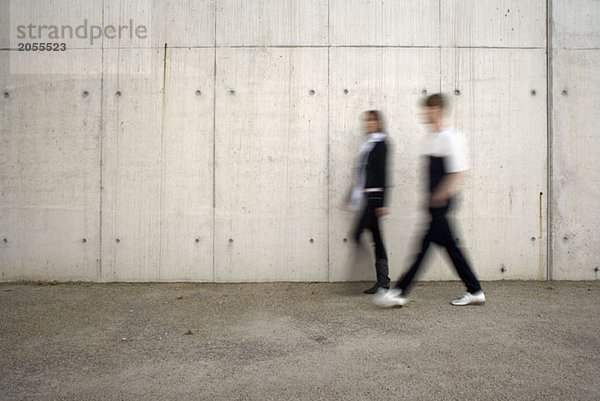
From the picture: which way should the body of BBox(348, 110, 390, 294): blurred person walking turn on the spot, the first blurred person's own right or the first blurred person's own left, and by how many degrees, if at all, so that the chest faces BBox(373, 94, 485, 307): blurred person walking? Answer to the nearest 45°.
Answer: approximately 135° to the first blurred person's own left

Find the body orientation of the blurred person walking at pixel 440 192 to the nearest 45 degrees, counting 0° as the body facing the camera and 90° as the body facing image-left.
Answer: approximately 90°

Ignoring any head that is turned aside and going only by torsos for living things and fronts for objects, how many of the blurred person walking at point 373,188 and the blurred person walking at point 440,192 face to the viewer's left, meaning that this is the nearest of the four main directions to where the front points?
2

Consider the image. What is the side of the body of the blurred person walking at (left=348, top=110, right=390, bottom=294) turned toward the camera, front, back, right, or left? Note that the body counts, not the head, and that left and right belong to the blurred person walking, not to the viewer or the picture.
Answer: left
